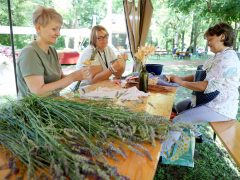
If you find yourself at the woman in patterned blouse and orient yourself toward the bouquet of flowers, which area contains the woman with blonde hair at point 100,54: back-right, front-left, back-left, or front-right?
front-right

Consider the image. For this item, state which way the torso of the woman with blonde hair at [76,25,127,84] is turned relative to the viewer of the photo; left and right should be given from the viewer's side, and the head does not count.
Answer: facing the viewer and to the right of the viewer

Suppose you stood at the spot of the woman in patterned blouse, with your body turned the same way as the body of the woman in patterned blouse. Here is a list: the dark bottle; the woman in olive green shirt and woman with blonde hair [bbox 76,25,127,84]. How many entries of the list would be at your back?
0

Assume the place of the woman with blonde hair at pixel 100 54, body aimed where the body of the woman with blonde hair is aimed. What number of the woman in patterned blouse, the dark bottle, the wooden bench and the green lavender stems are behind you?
0

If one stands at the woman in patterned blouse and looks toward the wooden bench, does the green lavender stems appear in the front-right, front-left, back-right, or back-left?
front-right

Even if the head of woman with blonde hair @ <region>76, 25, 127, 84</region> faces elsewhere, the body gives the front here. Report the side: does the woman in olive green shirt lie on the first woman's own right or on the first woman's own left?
on the first woman's own right

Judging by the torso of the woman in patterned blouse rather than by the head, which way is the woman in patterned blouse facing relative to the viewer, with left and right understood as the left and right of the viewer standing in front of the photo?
facing to the left of the viewer

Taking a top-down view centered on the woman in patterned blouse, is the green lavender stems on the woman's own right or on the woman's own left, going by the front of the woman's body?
on the woman's own left

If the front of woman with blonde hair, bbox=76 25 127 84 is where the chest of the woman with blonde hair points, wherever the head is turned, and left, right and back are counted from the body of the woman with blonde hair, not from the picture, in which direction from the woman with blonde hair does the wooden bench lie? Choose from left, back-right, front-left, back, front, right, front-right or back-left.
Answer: front

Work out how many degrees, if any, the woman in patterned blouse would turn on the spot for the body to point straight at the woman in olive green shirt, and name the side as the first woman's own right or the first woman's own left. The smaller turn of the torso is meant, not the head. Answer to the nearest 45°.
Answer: approximately 45° to the first woman's own left

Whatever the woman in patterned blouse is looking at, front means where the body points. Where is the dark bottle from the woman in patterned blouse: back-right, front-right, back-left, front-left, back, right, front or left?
front-left

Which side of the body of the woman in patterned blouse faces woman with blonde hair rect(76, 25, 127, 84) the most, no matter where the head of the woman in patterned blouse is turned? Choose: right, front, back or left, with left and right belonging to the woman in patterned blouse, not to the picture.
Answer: front

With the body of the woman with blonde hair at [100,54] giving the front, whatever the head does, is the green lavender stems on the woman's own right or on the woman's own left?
on the woman's own right

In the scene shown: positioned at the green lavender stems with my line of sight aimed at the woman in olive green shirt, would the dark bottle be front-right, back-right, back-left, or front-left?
front-right

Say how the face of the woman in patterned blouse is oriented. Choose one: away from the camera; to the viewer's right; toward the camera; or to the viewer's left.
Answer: to the viewer's left

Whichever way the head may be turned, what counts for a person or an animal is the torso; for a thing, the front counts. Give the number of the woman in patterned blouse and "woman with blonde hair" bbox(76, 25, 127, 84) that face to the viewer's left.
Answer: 1
